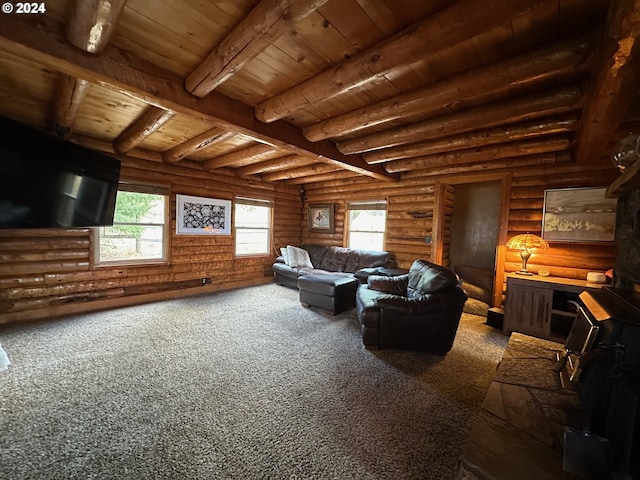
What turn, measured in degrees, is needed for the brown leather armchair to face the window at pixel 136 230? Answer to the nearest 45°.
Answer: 0° — it already faces it

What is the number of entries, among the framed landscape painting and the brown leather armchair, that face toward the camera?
1

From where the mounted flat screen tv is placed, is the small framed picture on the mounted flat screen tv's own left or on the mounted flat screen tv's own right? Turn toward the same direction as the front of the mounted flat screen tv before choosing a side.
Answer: on the mounted flat screen tv's own left

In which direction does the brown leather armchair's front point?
to the viewer's left

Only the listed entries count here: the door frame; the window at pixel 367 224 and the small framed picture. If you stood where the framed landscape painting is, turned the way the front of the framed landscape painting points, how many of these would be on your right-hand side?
3

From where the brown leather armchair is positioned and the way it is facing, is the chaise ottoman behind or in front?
in front

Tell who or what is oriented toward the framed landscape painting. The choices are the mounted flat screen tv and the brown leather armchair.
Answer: the mounted flat screen tv

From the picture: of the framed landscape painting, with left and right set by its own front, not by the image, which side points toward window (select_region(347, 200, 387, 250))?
right

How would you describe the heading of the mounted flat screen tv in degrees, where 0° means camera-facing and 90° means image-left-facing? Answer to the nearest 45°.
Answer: approximately 315°

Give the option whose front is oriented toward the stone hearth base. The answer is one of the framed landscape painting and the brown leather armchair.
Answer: the framed landscape painting

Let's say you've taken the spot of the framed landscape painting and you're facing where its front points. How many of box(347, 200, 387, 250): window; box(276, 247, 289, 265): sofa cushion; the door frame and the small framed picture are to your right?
4

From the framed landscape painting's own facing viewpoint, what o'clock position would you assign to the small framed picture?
The small framed picture is roughly at 3 o'clock from the framed landscape painting.

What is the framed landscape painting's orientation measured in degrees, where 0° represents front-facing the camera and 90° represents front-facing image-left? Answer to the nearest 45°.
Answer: approximately 0°

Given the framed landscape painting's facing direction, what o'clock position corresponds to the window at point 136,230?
The window is roughly at 2 o'clock from the framed landscape painting.

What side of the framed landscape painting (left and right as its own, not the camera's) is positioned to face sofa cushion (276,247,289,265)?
right

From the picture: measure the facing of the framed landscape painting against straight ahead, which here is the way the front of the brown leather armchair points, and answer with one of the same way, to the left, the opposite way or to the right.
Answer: to the left

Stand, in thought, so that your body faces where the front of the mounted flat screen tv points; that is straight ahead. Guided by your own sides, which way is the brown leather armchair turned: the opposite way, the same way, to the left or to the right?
the opposite way
